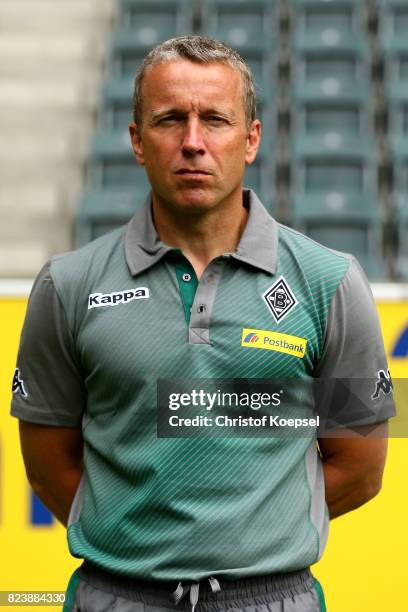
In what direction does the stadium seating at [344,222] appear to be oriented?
toward the camera

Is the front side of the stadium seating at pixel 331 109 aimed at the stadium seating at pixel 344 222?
yes

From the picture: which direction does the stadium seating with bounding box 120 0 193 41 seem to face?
toward the camera

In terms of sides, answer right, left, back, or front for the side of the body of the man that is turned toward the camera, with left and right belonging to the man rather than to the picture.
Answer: front

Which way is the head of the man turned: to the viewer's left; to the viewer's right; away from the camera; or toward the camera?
toward the camera

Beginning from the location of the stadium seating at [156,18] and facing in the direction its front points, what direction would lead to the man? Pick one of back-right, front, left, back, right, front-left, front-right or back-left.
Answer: front

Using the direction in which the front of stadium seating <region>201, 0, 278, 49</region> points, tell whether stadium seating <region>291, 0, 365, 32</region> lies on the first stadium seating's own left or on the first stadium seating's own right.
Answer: on the first stadium seating's own left

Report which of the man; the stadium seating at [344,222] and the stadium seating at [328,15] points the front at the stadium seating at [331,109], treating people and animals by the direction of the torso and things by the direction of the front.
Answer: the stadium seating at [328,15]

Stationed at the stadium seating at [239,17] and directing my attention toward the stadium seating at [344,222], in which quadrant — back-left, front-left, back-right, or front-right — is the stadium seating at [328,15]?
front-left

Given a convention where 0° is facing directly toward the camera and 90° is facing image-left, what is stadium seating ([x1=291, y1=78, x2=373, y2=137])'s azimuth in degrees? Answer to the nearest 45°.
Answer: approximately 0°

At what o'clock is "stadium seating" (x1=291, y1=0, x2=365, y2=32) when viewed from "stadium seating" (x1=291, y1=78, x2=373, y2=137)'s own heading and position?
"stadium seating" (x1=291, y1=0, x2=365, y2=32) is roughly at 6 o'clock from "stadium seating" (x1=291, y1=78, x2=373, y2=137).

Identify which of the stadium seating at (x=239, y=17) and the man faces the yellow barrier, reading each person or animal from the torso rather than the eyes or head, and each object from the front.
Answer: the stadium seating

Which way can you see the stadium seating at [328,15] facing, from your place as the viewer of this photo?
facing the viewer

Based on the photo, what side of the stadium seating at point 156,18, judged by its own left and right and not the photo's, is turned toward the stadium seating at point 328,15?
left

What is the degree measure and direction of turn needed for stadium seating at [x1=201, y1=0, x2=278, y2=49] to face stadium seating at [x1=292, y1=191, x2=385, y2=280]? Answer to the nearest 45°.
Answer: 0° — it already faces it

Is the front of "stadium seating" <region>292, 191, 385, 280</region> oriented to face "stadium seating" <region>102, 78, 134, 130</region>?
no

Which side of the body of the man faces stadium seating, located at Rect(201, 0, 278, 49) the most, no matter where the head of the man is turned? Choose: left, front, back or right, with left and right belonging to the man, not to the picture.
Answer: back
